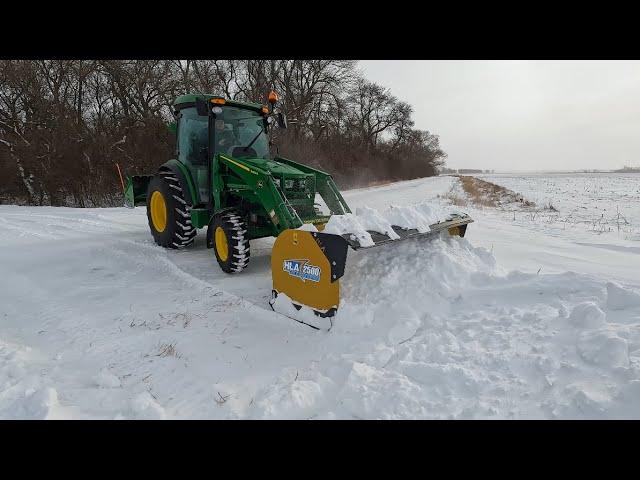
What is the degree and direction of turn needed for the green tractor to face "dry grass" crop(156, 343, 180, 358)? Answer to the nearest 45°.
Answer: approximately 45° to its right

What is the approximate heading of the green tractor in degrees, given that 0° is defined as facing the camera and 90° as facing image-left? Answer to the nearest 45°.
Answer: approximately 315°
